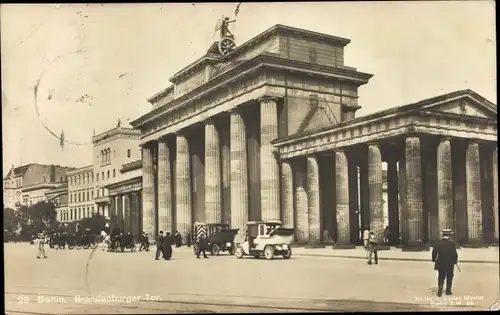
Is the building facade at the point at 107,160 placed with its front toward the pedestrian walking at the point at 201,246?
no
